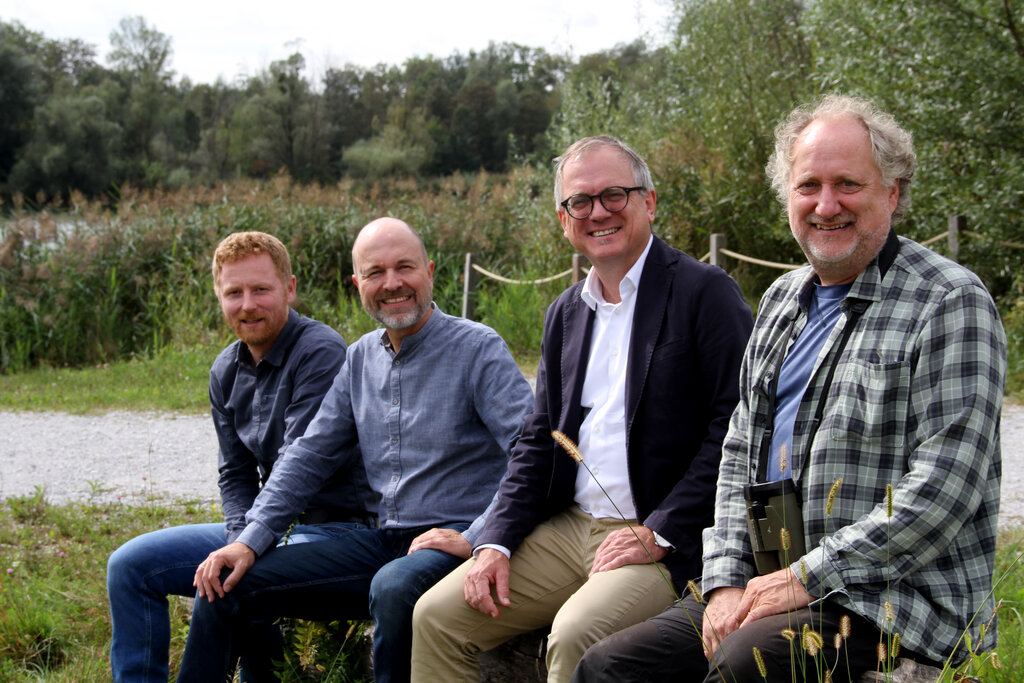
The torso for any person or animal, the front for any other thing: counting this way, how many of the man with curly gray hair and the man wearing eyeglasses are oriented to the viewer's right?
0

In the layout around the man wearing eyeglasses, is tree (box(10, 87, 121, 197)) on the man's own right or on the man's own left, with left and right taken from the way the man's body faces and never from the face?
on the man's own right

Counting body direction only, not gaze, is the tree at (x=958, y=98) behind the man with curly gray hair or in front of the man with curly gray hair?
behind

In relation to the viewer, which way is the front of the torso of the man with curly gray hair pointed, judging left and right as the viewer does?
facing the viewer and to the left of the viewer

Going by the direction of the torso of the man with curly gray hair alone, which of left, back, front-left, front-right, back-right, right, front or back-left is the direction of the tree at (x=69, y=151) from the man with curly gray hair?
right

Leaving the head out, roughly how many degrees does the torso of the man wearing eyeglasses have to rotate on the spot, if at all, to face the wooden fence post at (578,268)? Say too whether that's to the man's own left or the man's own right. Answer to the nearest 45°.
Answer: approximately 135° to the man's own right

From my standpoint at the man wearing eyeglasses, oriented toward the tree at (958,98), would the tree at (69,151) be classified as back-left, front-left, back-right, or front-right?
front-left

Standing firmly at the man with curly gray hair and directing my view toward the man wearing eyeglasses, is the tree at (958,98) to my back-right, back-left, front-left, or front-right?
front-right
